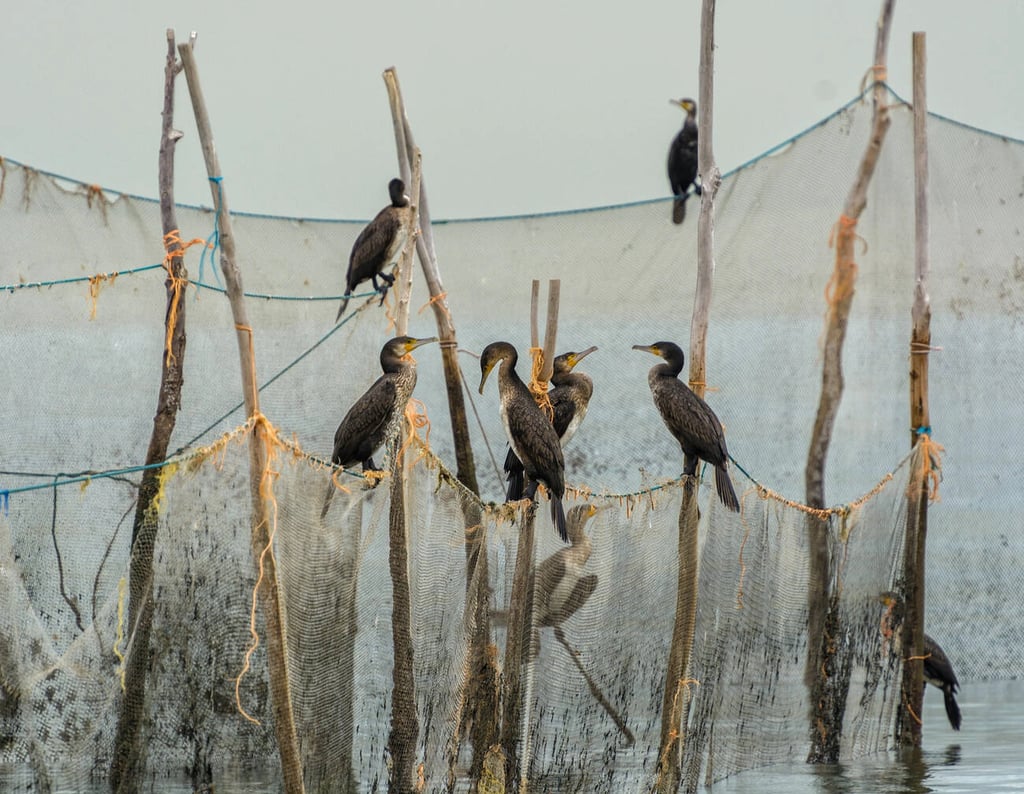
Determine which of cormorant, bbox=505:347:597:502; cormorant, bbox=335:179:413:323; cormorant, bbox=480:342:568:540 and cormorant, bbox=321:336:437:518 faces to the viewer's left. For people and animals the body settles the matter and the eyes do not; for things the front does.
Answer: cormorant, bbox=480:342:568:540

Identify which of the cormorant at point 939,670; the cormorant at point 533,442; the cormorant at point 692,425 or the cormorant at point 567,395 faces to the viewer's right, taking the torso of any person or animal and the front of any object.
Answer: the cormorant at point 567,395

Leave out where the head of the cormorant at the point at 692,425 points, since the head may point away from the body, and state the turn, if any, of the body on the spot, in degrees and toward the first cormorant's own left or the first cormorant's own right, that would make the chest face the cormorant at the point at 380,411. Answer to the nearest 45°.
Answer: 0° — it already faces it

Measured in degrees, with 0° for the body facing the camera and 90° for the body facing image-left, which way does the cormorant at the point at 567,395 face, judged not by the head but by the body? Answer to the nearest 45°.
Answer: approximately 270°

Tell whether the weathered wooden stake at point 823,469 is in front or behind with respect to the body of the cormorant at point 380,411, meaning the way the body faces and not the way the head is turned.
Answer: in front

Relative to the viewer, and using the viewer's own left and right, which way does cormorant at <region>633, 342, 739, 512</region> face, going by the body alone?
facing to the left of the viewer

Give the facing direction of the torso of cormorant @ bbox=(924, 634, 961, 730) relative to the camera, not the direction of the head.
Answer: to the viewer's left

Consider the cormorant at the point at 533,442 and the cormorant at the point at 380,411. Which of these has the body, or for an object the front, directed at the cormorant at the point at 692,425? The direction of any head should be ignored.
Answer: the cormorant at the point at 380,411

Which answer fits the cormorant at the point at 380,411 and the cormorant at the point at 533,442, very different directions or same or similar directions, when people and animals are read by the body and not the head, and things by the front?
very different directions

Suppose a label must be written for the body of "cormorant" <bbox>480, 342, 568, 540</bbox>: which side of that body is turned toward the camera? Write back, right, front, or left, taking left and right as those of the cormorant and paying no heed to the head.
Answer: left
